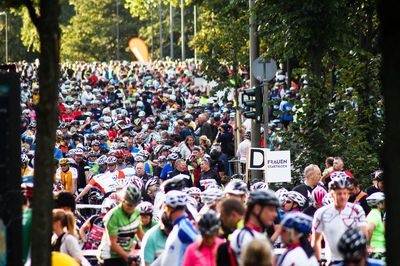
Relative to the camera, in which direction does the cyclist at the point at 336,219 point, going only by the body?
toward the camera

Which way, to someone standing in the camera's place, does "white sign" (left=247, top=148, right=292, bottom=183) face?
facing the viewer

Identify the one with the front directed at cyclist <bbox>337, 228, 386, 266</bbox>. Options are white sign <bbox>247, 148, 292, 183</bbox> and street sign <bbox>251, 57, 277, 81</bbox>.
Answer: the white sign

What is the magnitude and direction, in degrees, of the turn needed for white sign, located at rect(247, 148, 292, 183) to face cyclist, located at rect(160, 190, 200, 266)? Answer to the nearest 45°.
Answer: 0° — it already faces them

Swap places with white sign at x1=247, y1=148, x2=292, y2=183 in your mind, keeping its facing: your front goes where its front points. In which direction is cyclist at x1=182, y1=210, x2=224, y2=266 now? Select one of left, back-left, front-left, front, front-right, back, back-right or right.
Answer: front

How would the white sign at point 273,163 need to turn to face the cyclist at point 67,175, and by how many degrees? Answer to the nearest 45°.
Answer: approximately 90° to its right

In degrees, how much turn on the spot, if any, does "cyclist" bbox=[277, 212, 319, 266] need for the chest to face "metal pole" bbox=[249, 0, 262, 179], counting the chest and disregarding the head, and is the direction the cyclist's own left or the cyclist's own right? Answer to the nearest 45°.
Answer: approximately 90° to the cyclist's own right

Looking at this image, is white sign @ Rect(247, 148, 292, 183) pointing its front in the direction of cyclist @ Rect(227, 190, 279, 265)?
yes

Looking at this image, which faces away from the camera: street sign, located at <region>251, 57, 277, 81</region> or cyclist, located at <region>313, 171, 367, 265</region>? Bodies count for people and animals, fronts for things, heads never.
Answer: the street sign
